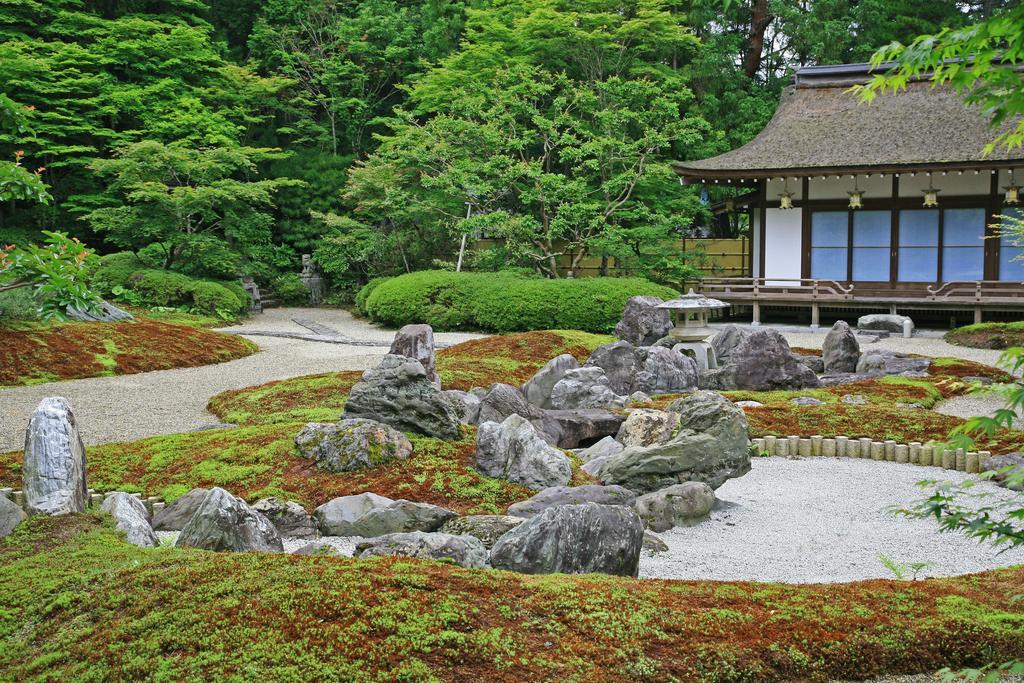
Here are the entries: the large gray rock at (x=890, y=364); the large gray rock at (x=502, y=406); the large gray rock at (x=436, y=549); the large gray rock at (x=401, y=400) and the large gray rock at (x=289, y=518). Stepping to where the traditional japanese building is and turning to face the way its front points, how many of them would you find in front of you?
5

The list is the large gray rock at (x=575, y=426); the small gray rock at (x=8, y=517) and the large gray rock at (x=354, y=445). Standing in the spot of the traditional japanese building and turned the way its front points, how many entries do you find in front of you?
3

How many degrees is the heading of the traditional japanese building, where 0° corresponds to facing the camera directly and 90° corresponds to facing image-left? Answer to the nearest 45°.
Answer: approximately 0°

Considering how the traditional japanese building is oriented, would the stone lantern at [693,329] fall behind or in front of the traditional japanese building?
in front

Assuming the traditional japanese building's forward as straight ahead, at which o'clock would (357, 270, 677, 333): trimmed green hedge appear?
The trimmed green hedge is roughly at 2 o'clock from the traditional japanese building.

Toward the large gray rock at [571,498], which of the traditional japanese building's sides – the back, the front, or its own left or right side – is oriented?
front

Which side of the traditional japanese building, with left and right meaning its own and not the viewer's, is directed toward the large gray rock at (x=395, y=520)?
front

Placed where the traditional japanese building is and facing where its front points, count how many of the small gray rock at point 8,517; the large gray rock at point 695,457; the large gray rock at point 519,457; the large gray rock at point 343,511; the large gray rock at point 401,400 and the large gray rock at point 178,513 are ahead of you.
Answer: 6

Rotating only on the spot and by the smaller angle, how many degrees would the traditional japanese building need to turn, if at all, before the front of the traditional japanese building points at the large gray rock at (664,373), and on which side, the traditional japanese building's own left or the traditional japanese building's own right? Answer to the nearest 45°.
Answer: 0° — it already faces it

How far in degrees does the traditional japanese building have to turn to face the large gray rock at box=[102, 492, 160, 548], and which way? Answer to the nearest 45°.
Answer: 0° — it already faces it

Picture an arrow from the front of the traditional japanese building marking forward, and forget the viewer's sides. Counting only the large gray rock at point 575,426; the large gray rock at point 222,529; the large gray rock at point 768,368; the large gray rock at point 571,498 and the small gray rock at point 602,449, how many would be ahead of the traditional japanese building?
5

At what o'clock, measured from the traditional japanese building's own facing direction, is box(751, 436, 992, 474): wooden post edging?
The wooden post edging is roughly at 12 o'clock from the traditional japanese building.

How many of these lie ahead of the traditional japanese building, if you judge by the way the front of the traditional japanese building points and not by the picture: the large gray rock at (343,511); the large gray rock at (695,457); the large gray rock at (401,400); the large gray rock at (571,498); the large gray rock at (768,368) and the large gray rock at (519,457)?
6

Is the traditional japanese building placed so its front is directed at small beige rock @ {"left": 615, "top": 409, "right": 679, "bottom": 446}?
yes
